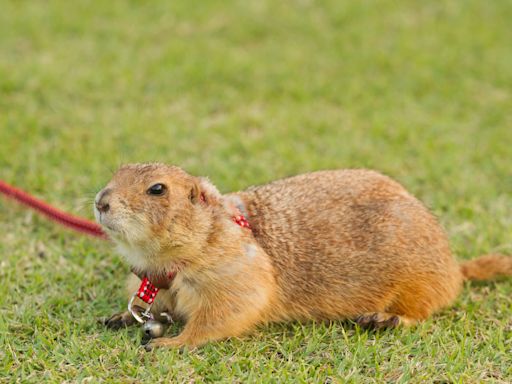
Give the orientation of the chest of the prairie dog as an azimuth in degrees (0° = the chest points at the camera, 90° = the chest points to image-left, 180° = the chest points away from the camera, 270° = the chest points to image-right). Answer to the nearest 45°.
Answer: approximately 90°
